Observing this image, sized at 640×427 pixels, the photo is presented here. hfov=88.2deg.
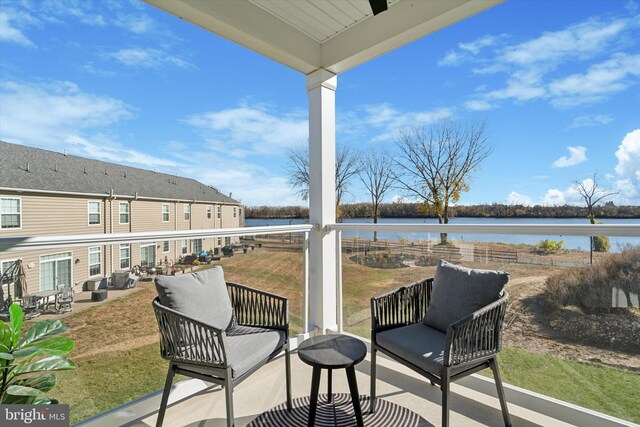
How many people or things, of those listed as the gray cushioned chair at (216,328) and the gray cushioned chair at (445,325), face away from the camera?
0

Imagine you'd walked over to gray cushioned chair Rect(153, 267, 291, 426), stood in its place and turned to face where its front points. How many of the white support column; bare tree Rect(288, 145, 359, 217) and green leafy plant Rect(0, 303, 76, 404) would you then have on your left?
2

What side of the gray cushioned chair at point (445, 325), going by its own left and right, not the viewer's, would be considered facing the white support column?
right

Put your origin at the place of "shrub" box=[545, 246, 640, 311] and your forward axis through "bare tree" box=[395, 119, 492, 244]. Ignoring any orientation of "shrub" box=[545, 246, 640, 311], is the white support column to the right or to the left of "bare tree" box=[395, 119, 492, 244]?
left

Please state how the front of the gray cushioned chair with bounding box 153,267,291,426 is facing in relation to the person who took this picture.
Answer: facing the viewer and to the right of the viewer

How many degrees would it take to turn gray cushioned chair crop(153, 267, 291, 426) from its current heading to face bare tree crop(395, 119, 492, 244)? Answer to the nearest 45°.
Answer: approximately 90° to its left

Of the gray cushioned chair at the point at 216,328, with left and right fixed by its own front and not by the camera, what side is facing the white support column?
left

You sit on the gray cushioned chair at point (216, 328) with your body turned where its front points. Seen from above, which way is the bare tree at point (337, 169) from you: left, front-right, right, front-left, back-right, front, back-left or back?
left

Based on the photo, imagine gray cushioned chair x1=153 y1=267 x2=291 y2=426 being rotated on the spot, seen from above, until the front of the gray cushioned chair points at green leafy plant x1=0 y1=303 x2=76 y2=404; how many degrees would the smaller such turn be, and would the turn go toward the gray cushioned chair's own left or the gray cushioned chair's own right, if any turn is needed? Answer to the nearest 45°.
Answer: approximately 90° to the gray cushioned chair's own right

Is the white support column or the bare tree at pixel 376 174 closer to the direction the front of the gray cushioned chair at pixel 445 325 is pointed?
the white support column

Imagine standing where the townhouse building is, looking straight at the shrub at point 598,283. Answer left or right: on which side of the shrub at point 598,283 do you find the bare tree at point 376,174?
left

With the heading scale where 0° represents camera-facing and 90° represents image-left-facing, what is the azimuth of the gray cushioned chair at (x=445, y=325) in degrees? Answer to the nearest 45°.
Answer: approximately 45°

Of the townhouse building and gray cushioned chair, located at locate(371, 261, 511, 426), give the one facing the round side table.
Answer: the gray cushioned chair

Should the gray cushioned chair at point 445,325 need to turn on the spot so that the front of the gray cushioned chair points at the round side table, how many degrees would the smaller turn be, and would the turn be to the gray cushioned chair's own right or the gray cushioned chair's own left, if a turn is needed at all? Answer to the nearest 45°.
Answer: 0° — it already faces it

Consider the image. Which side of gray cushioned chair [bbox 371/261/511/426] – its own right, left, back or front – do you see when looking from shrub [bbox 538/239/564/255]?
back
